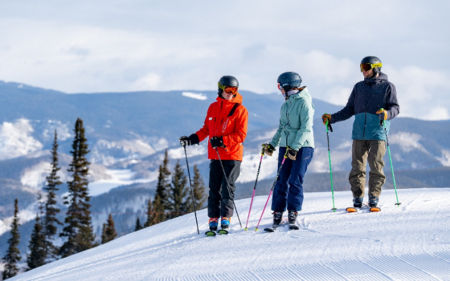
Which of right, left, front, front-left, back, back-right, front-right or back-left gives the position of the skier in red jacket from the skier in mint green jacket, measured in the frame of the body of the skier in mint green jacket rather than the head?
front-right

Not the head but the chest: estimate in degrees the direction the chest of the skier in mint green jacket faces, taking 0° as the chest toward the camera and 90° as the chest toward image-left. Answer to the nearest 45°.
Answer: approximately 45°

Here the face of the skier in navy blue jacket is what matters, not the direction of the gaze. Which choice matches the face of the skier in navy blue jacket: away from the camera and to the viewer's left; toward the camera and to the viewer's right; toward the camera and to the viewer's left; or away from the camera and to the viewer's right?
toward the camera and to the viewer's left

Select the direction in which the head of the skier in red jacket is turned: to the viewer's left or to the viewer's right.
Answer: to the viewer's right

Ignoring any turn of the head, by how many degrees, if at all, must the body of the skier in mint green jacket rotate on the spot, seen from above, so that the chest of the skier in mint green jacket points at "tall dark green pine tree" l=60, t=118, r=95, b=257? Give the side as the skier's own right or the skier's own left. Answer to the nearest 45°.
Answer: approximately 90° to the skier's own right

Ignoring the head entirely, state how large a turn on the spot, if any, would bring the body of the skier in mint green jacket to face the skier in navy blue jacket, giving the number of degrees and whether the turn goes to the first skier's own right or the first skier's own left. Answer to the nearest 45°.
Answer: approximately 180°

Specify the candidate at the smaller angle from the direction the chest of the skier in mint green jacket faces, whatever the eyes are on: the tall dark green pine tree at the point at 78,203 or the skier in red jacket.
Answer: the skier in red jacket

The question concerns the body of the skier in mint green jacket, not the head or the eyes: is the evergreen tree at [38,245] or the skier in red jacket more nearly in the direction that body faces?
the skier in red jacket

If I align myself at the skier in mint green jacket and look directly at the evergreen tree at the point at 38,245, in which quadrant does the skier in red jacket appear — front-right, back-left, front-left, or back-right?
front-left

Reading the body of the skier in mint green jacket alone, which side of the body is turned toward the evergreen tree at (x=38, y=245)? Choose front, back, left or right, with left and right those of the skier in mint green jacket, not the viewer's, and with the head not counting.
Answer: right
